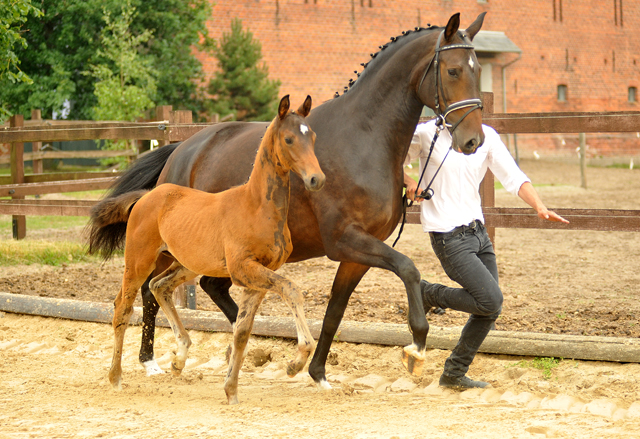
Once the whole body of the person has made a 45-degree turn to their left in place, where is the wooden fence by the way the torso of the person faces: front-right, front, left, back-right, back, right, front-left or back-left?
left

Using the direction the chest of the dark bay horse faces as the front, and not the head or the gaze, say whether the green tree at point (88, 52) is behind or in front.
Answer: behind

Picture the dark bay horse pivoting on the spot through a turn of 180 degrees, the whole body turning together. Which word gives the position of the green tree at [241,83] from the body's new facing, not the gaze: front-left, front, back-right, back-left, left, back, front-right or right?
front-right

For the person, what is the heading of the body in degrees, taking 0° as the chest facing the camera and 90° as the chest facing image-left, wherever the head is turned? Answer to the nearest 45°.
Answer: approximately 315°
